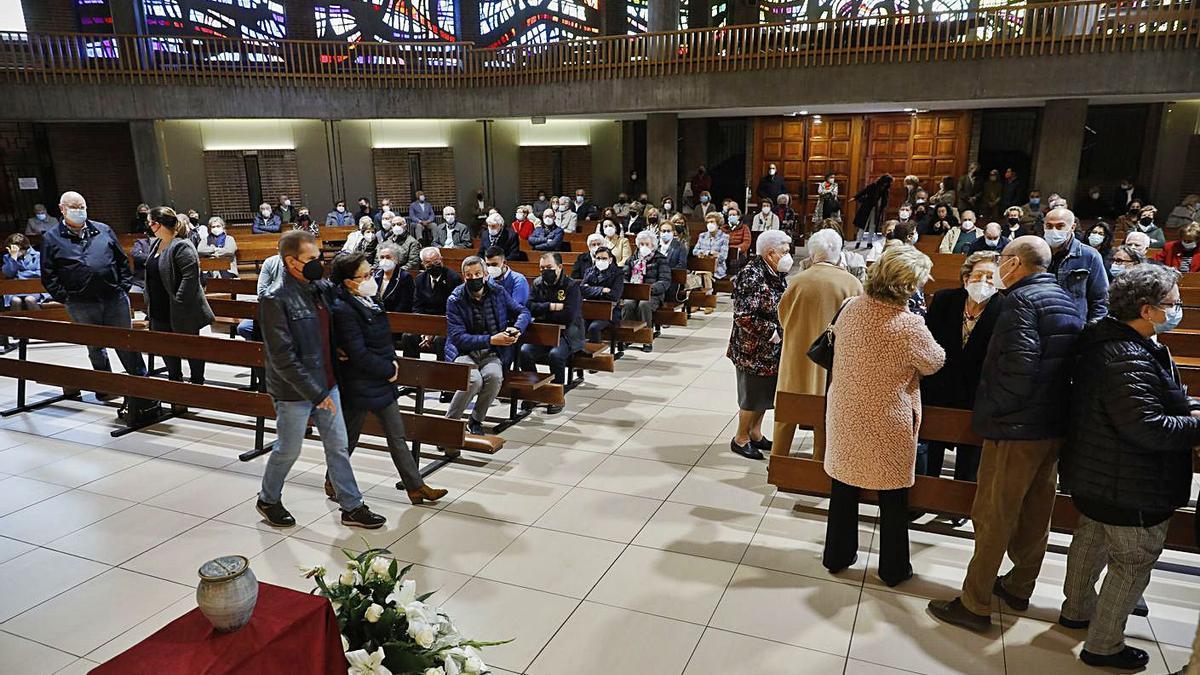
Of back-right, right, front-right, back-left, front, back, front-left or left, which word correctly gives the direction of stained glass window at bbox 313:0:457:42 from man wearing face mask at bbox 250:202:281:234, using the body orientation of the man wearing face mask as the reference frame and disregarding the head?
back-left

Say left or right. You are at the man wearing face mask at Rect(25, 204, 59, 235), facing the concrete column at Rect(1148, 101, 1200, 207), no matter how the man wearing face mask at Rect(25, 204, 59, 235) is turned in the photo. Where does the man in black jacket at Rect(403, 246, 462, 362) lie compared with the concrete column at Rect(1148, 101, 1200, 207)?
right

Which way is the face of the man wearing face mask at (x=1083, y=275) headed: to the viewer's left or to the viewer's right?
to the viewer's left

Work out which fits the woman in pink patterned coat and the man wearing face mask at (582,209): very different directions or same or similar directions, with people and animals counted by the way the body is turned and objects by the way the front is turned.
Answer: very different directions

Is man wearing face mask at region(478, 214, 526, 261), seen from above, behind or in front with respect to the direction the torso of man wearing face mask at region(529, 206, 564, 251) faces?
in front

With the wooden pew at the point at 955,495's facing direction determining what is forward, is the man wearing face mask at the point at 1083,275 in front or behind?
behind

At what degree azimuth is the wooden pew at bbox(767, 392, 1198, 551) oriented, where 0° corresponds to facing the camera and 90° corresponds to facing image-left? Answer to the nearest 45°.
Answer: approximately 45°

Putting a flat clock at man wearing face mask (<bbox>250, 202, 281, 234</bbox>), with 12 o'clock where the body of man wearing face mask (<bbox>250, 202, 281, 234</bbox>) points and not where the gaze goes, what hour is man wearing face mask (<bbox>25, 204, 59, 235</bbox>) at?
man wearing face mask (<bbox>25, 204, 59, 235</bbox>) is roughly at 3 o'clock from man wearing face mask (<bbox>250, 202, 281, 234</bbox>).

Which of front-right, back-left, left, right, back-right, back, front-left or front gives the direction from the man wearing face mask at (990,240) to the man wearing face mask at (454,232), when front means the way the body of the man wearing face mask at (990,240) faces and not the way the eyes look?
right
